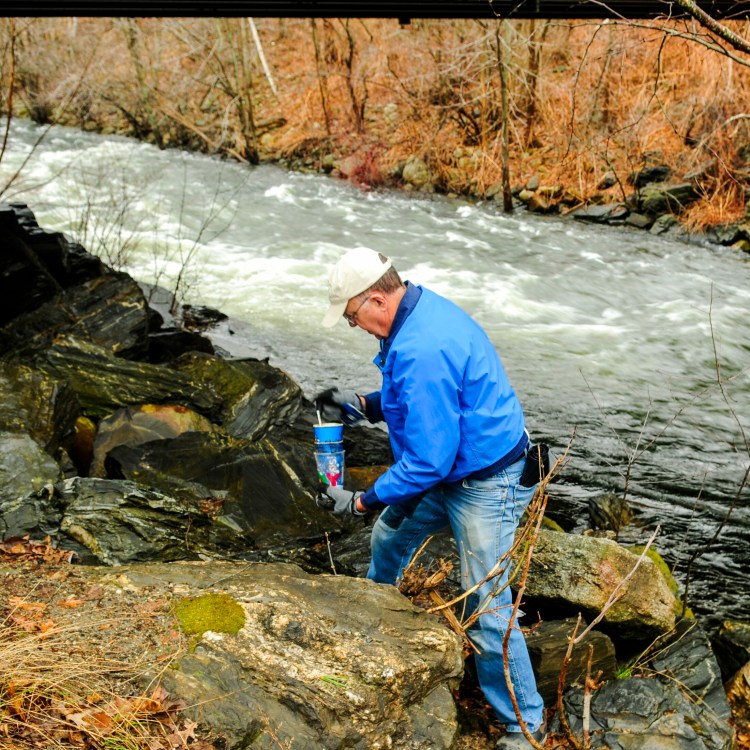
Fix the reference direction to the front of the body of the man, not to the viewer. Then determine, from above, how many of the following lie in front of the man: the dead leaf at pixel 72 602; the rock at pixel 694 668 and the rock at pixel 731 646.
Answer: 1

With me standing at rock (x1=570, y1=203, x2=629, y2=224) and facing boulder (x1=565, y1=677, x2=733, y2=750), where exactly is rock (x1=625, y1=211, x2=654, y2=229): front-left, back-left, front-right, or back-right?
front-left

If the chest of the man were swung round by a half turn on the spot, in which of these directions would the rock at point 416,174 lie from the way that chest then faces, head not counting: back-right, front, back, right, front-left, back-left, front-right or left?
left

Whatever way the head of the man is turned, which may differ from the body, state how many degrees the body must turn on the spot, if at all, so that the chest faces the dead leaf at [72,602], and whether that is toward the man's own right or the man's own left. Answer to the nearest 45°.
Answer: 0° — they already face it

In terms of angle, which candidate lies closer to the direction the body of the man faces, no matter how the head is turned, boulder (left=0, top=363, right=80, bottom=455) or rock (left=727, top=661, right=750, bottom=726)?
the boulder

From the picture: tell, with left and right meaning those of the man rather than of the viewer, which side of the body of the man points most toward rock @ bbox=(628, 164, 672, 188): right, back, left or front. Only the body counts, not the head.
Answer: right

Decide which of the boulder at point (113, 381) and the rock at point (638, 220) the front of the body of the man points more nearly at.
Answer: the boulder

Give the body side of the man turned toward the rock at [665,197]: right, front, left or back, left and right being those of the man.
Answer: right

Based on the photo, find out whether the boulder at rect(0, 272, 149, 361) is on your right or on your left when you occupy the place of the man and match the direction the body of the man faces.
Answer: on your right

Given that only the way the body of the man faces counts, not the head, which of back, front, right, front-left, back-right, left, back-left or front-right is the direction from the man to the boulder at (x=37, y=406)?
front-right

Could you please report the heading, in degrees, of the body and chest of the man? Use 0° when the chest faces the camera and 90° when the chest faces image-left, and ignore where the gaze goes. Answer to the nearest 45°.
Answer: approximately 90°

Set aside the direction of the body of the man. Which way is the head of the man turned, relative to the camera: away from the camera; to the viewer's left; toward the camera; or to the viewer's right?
to the viewer's left
